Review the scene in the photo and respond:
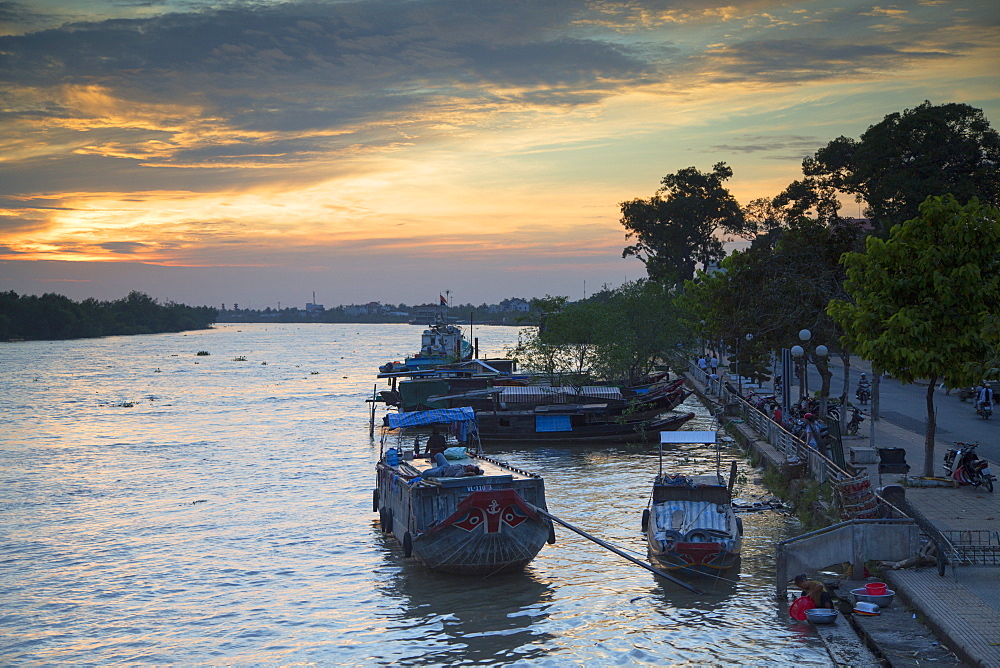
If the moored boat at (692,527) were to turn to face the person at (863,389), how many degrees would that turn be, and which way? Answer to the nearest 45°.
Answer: approximately 180°

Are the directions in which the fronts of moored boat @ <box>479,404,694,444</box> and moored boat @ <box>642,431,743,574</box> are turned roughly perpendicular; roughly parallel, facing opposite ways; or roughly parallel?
roughly perpendicular

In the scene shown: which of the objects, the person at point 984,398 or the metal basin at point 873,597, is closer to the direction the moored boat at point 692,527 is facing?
the metal basin

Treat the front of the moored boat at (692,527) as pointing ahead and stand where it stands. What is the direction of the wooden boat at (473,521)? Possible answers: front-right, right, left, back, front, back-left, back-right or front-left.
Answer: right

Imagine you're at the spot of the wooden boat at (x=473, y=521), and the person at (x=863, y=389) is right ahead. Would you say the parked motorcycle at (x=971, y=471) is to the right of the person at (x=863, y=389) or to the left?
right
